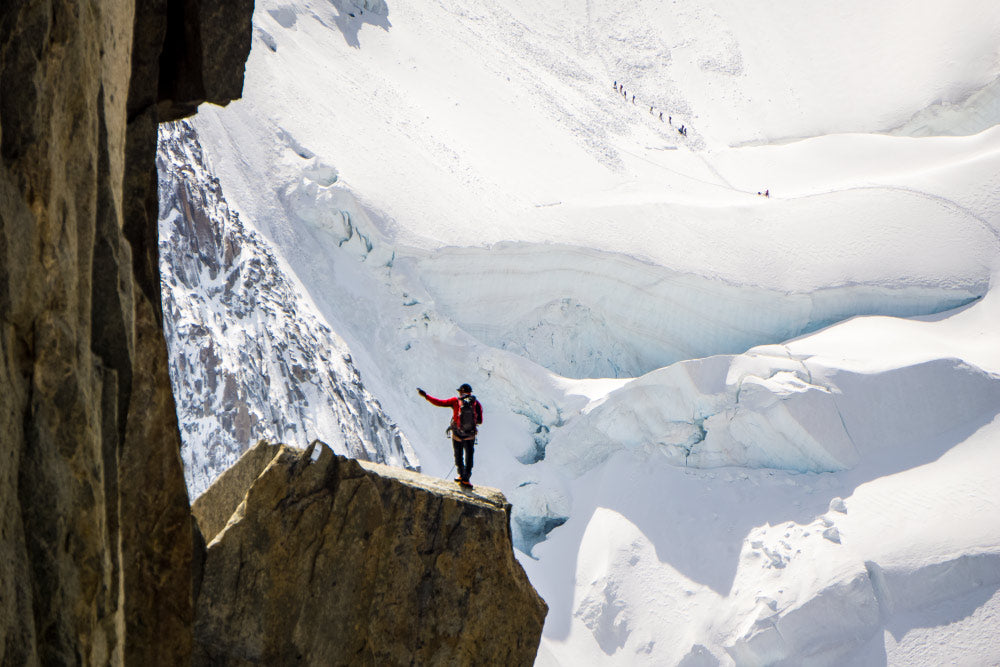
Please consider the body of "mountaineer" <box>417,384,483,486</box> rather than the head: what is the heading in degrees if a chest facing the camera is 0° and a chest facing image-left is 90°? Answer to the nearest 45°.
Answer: approximately 180°

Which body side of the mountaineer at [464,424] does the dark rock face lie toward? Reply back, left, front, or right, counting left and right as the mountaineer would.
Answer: back
